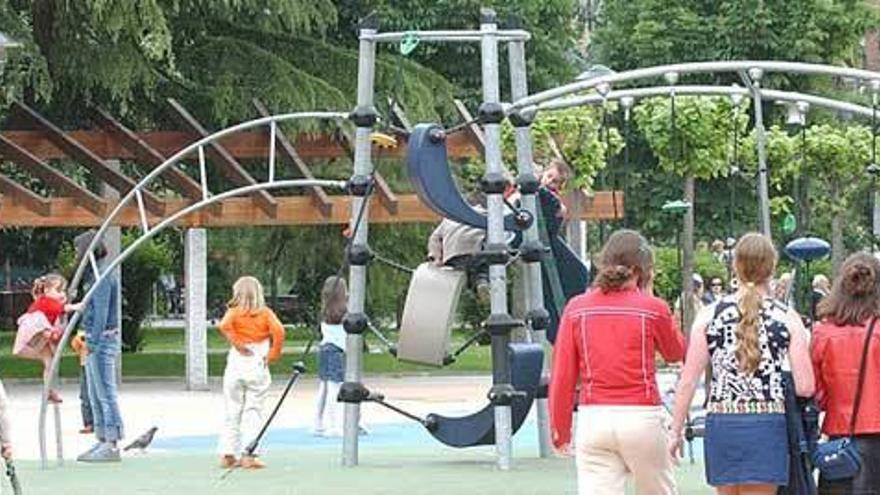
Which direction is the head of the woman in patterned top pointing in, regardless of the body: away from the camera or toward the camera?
away from the camera

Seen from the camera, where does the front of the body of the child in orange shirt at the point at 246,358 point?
away from the camera

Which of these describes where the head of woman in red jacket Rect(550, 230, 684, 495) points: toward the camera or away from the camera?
away from the camera

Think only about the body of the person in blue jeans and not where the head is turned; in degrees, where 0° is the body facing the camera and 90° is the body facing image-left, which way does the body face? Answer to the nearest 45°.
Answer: approximately 90°

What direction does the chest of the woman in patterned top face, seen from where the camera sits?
away from the camera

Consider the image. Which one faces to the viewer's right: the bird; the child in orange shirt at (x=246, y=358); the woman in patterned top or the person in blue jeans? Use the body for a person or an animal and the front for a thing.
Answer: the bird

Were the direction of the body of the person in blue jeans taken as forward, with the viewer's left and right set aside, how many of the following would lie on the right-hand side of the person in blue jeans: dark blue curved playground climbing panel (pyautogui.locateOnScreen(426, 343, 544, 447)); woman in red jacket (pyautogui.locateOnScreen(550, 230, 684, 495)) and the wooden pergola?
1

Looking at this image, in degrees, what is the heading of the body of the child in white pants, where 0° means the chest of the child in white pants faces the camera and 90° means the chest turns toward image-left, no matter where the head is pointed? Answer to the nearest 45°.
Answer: approximately 180°

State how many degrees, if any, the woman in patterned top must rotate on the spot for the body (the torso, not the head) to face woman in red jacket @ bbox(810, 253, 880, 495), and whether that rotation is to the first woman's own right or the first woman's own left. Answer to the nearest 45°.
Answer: approximately 45° to the first woman's own right

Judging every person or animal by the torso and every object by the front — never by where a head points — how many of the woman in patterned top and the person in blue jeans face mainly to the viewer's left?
1

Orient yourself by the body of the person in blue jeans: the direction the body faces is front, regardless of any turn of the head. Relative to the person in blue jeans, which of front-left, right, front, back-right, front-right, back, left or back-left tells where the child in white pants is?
back-right

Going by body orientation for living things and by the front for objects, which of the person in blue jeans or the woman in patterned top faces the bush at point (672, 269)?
the woman in patterned top
